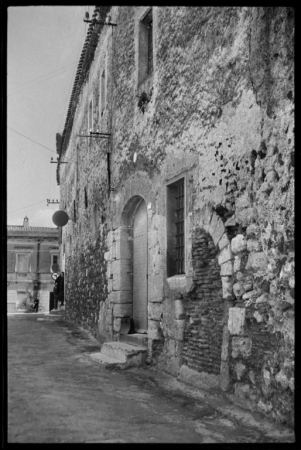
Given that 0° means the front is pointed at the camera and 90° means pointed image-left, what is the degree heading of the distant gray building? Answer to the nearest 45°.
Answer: approximately 0°

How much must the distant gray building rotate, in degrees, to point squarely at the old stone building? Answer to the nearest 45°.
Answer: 0° — it already faces it

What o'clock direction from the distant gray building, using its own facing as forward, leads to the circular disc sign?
The circular disc sign is roughly at 12 o'clock from the distant gray building.
